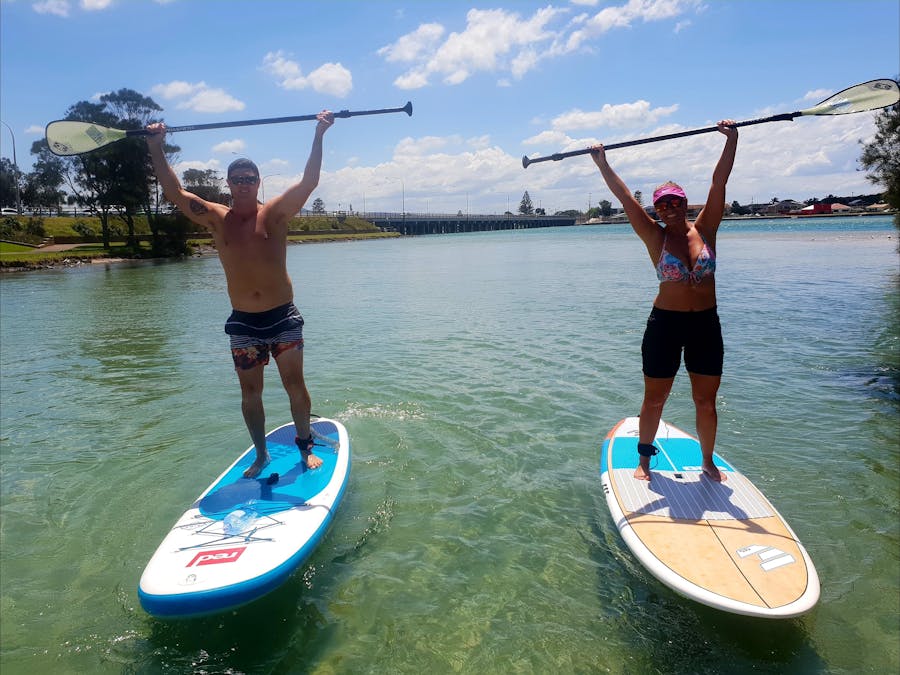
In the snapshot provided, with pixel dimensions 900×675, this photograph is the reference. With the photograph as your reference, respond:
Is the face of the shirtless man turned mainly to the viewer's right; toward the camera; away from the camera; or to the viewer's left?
toward the camera

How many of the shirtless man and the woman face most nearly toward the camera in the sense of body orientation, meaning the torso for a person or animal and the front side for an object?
2

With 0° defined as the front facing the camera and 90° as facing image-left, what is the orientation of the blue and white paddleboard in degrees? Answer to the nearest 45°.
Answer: approximately 45°

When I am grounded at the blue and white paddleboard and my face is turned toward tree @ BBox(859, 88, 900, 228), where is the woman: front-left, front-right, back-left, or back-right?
front-right

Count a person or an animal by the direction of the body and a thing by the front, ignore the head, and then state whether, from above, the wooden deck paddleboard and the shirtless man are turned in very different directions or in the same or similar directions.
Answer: same or similar directions

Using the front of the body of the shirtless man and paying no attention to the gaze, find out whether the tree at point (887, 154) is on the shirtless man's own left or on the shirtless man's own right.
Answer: on the shirtless man's own left

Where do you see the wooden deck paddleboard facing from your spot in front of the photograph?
facing the viewer and to the right of the viewer

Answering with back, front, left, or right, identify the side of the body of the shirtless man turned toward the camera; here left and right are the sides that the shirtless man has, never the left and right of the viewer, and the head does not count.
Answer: front

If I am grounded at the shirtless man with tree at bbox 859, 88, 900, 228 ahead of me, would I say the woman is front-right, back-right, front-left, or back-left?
front-right

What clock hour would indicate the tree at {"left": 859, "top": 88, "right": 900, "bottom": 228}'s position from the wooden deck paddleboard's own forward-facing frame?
The tree is roughly at 8 o'clock from the wooden deck paddleboard.

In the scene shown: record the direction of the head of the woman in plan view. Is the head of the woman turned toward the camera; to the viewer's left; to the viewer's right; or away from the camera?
toward the camera
